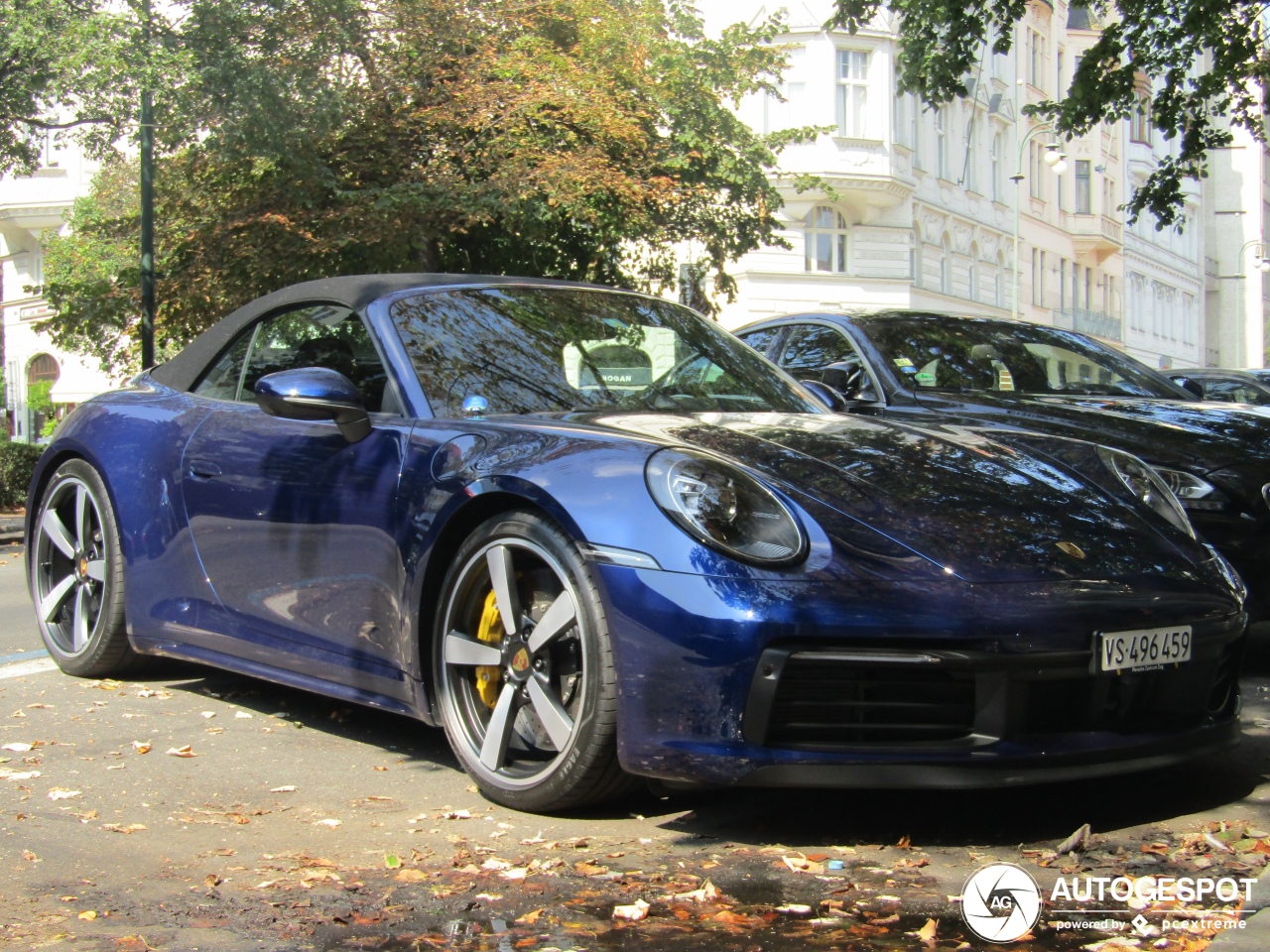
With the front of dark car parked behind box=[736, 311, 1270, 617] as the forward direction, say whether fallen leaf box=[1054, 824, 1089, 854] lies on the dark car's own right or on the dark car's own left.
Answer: on the dark car's own right

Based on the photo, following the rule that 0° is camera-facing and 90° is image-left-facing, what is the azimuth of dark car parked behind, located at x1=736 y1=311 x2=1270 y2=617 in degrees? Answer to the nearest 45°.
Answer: approximately 315°

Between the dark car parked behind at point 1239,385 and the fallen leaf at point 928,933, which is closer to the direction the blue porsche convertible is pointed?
the fallen leaf

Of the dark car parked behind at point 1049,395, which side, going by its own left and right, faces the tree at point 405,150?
back

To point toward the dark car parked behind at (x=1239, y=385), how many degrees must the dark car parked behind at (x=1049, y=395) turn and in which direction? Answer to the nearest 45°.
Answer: approximately 135° to its left

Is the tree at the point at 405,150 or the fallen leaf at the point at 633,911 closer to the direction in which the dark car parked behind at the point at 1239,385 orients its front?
the fallen leaf

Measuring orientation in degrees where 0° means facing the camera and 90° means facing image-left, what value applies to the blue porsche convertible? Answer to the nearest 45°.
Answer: approximately 315°

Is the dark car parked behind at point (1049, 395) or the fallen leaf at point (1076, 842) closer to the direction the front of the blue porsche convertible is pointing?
the fallen leaf

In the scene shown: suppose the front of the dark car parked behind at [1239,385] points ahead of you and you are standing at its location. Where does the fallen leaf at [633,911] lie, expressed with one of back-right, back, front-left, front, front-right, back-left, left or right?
front-right

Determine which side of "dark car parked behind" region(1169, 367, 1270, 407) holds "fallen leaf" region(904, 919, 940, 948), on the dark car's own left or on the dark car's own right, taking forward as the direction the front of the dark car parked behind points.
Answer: on the dark car's own right

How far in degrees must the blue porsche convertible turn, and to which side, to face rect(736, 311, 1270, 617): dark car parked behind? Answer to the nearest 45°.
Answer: approximately 90° to its left

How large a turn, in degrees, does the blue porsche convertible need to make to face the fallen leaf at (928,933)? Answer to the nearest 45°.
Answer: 0° — it already faces it

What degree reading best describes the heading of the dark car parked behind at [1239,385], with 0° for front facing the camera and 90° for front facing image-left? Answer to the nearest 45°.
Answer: approximately 315°
